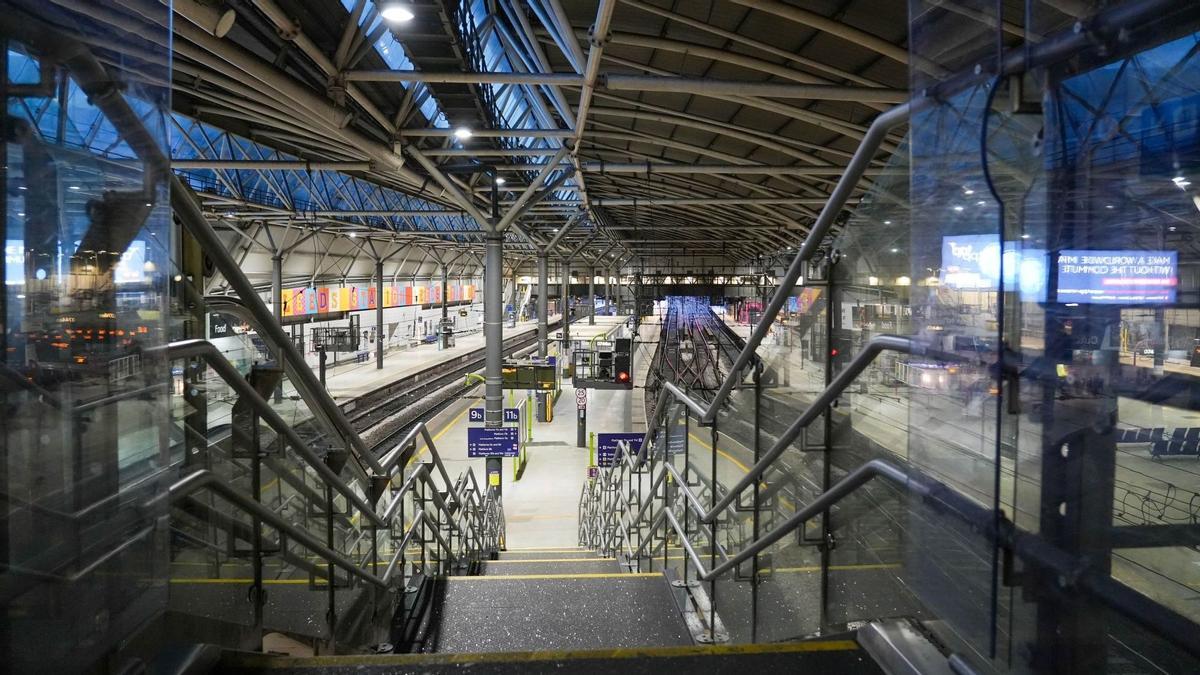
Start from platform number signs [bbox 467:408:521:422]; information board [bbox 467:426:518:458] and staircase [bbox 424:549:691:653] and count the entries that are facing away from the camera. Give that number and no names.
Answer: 1

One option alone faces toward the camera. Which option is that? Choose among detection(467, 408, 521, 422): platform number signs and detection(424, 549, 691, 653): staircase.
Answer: the platform number signs

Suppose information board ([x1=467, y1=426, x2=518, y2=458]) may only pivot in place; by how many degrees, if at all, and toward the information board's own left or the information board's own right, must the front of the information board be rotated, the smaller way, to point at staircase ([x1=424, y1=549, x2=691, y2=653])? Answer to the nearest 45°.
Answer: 0° — it already faces it

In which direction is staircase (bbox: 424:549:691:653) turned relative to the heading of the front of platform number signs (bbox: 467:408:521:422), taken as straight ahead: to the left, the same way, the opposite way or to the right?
the opposite way

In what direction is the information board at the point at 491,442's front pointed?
toward the camera

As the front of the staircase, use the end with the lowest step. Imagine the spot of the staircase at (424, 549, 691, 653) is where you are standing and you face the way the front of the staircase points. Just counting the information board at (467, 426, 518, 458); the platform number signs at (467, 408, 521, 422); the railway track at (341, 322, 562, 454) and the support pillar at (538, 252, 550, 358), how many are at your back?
0

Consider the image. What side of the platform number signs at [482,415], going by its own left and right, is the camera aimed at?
front

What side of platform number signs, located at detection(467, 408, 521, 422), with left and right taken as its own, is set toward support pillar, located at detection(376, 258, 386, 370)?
back

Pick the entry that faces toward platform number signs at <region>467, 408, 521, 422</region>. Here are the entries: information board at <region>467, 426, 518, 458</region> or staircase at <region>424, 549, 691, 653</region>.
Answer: the staircase

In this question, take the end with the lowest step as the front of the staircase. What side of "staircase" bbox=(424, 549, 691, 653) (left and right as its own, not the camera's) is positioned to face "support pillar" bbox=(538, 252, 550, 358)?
front

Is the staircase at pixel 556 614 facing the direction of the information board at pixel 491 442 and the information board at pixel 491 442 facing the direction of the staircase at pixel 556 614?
yes

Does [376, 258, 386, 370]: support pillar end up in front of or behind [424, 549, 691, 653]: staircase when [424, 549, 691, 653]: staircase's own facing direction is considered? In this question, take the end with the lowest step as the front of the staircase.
in front

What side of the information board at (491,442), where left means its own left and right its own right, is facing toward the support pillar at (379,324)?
back

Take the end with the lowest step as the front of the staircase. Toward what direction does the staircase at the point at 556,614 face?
away from the camera

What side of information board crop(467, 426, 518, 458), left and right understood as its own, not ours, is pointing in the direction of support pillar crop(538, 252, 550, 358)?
back

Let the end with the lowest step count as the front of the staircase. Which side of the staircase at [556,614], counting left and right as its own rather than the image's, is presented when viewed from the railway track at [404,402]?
front
